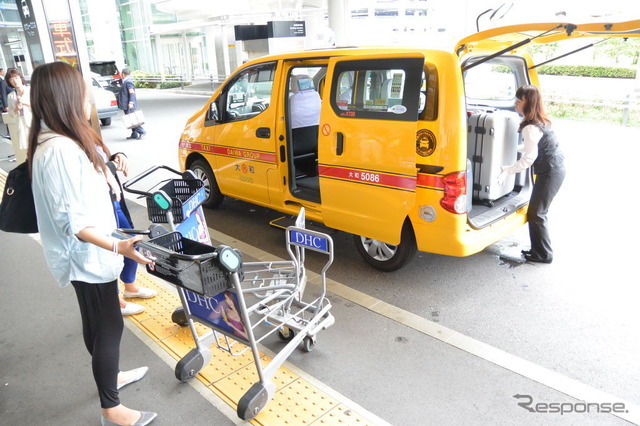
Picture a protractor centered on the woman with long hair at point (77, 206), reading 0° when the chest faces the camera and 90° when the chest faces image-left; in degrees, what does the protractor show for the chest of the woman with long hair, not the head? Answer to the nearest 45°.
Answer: approximately 270°

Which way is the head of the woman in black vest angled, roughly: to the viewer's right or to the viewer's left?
to the viewer's left

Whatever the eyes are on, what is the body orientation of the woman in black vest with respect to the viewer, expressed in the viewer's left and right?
facing to the left of the viewer

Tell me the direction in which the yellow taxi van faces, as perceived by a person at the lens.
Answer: facing away from the viewer and to the left of the viewer

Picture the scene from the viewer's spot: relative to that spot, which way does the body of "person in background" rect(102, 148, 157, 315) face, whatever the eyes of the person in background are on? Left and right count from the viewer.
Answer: facing to the right of the viewer

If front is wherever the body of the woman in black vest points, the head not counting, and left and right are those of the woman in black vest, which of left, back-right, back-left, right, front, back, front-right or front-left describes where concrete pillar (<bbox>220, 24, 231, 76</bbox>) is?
front-right

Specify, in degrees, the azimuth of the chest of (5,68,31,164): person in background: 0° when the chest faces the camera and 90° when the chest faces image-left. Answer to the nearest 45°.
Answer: approximately 0°

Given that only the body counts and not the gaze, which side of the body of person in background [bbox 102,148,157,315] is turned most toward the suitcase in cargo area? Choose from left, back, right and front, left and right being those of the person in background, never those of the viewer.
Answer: front

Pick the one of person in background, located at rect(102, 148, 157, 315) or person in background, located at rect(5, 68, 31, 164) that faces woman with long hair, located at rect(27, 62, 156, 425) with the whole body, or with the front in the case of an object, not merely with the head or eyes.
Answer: person in background, located at rect(5, 68, 31, 164)

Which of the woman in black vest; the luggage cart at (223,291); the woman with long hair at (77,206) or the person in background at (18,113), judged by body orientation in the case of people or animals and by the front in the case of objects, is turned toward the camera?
the person in background

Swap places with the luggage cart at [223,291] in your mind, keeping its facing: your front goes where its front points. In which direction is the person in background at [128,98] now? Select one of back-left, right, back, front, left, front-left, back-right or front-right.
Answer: front-left

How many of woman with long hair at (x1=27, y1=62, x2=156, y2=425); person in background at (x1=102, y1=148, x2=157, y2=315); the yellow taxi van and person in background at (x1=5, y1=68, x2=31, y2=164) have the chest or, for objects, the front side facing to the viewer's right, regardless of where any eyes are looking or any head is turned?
2

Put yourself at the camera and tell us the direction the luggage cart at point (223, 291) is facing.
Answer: facing away from the viewer and to the right of the viewer

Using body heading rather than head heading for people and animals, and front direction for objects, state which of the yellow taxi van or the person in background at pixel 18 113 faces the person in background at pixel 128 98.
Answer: the yellow taxi van
